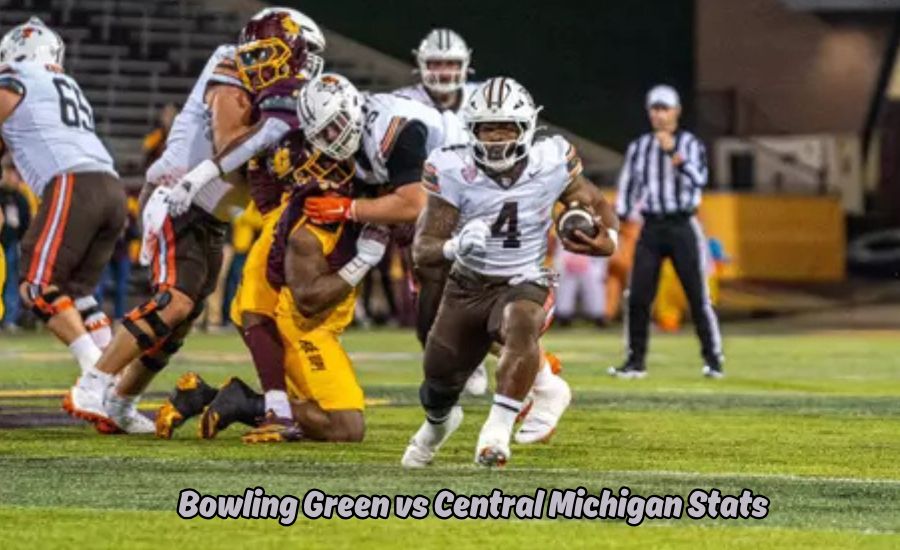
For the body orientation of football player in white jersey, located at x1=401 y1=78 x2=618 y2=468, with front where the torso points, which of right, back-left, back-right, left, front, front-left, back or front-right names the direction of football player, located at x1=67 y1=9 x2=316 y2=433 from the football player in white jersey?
back-right

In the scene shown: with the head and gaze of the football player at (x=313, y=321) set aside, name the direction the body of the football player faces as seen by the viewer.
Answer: to the viewer's right

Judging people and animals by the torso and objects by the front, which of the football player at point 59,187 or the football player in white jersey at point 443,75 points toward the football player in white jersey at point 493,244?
the football player in white jersey at point 443,75

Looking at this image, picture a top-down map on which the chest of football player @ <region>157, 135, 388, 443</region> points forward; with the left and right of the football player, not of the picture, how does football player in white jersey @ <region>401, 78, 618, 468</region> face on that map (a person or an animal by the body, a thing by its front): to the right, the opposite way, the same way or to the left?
to the right
